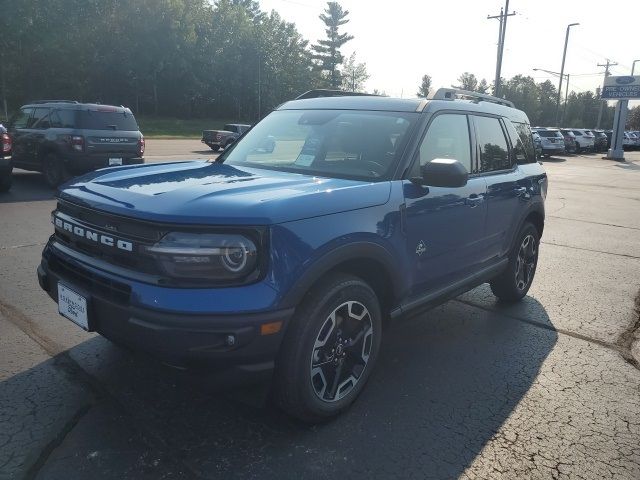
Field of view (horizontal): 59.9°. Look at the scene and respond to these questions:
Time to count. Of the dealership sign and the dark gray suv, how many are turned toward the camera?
1

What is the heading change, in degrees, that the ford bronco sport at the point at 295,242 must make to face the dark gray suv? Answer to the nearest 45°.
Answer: approximately 90° to its right

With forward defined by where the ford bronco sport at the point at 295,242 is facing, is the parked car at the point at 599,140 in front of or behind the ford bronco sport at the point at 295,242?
behind

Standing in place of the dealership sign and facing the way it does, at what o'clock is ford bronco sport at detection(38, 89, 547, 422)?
The ford bronco sport is roughly at 12 o'clock from the dealership sign.

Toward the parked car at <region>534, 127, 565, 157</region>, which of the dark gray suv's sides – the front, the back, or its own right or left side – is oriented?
right

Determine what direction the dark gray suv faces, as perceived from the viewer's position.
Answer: facing away from the viewer and to the left of the viewer

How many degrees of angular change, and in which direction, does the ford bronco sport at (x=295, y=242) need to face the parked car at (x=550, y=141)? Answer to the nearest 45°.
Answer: approximately 180°

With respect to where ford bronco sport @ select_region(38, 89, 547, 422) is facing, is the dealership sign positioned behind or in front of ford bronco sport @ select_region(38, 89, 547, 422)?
behind

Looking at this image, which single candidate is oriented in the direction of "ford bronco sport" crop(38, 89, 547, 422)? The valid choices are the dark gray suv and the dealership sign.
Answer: the dealership sign

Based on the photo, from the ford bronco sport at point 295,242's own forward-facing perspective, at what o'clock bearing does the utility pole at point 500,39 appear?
The utility pole is roughly at 5 o'clock from the ford bronco sport.
